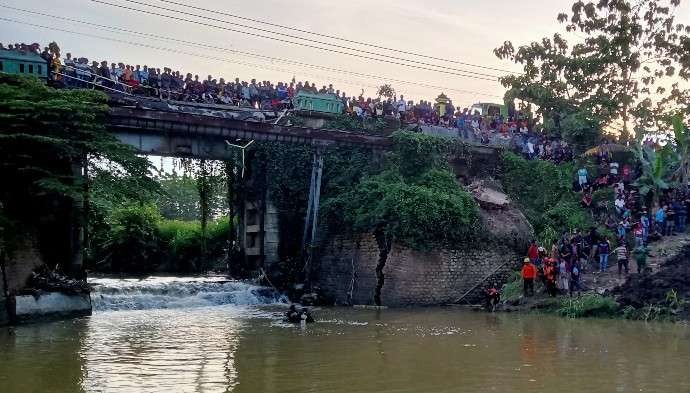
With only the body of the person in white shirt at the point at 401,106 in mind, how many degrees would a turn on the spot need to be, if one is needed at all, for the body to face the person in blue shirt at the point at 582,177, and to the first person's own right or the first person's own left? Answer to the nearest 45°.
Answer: approximately 90° to the first person's own left

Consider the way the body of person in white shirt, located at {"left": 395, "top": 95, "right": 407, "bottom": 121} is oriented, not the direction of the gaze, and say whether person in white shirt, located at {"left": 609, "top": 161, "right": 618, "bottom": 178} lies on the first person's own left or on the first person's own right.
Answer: on the first person's own left

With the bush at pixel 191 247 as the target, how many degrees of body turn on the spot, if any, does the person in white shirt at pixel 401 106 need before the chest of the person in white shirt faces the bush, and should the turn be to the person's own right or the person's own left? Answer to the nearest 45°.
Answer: approximately 135° to the person's own right

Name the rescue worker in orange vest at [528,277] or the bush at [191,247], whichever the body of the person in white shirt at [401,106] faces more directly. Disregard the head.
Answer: the rescue worker in orange vest

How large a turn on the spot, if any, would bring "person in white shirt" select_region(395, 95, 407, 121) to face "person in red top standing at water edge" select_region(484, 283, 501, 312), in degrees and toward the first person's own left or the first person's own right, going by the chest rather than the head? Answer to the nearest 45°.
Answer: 0° — they already face them

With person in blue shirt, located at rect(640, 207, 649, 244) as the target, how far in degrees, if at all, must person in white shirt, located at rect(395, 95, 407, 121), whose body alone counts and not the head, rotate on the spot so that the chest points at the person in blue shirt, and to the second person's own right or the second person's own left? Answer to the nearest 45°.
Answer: approximately 45° to the second person's own left

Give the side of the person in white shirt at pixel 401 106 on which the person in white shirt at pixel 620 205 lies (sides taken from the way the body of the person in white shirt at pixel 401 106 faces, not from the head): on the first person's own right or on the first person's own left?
on the first person's own left

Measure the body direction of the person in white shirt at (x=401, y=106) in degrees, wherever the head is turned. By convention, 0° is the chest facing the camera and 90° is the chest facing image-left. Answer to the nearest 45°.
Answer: approximately 0°

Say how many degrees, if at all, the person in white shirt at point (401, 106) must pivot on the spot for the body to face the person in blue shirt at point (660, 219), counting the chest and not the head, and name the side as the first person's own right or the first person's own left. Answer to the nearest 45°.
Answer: approximately 45° to the first person's own left

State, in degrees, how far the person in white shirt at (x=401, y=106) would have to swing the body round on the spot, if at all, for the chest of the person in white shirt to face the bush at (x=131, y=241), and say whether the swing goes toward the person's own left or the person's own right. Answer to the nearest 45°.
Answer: approximately 90° to the person's own right

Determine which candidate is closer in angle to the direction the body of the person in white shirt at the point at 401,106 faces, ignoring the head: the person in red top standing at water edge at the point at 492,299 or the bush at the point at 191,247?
the person in red top standing at water edge
